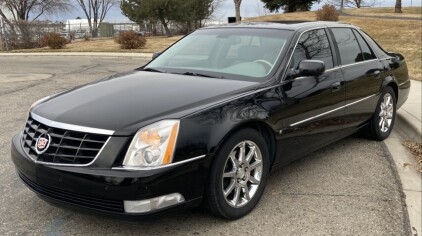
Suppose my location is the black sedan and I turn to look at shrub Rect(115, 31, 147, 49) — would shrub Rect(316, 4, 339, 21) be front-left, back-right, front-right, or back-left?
front-right

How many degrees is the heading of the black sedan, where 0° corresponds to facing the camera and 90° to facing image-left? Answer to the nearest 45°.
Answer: approximately 45°

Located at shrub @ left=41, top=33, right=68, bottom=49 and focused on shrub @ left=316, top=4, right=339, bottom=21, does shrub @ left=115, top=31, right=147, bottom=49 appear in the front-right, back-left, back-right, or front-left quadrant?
front-right

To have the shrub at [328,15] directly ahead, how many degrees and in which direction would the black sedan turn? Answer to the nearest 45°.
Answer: approximately 135° to its right

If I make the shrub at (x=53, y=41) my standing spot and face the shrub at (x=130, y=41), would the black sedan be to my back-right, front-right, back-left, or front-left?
front-right

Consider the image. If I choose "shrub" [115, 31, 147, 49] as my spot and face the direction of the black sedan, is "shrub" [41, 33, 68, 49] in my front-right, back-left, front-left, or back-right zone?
back-right

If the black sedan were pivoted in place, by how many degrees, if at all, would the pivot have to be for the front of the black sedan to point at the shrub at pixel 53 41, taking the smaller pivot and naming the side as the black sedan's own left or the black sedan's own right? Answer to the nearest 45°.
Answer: approximately 135° to the black sedan's own right

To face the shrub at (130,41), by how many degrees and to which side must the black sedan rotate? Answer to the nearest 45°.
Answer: approximately 135° to its right

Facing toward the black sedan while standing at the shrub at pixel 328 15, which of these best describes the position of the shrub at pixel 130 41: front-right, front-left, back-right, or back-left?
front-right
